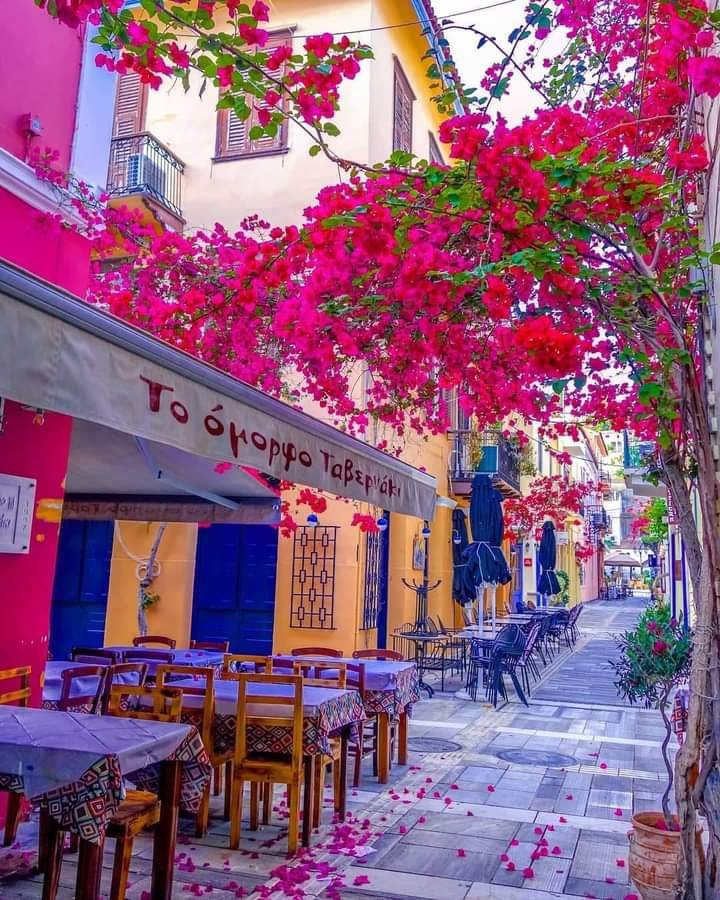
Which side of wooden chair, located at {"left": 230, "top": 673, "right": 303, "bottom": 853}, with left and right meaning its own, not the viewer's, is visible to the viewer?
back

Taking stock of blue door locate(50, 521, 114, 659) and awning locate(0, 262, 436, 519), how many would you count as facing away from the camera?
0

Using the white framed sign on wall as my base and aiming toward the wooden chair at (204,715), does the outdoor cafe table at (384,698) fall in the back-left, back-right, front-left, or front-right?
front-left

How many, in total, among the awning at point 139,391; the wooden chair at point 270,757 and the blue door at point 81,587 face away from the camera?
1

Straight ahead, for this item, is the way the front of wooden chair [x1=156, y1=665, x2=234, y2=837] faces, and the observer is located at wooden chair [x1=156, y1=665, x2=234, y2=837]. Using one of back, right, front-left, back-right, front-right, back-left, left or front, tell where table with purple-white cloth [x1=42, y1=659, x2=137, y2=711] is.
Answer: left

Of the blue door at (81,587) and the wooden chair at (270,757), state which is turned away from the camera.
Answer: the wooden chair

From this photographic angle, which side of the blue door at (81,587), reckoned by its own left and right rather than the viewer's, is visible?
front

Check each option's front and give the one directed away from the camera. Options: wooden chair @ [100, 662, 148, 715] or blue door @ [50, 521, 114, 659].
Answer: the wooden chair

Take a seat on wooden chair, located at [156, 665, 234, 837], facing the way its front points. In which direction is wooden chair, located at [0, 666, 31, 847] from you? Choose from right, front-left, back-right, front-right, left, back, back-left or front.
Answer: back-left

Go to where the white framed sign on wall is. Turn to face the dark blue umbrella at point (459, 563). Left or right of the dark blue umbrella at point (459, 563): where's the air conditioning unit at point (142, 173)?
left

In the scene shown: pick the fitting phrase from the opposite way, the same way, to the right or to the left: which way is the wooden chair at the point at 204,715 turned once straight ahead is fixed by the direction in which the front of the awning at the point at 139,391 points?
to the left
